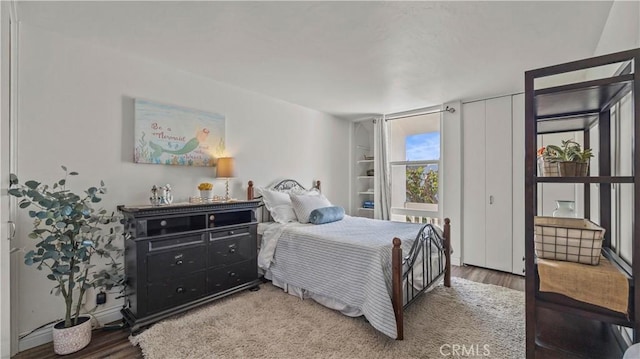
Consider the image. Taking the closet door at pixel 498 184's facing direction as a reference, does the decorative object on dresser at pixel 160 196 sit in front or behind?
in front

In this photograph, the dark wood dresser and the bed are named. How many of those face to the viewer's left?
0

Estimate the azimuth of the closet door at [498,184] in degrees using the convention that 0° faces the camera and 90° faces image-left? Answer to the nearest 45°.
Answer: approximately 45°

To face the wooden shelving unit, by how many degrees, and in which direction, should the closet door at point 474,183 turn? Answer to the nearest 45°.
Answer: approximately 45° to its left

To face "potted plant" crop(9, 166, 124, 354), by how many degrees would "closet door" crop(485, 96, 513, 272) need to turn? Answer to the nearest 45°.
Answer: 0° — it already faces it

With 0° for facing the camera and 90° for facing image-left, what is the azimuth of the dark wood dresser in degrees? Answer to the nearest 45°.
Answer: approximately 315°

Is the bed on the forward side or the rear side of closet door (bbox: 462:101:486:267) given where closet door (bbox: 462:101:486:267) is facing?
on the forward side

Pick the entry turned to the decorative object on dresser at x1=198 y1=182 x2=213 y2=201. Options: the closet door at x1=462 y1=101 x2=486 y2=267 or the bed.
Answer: the closet door

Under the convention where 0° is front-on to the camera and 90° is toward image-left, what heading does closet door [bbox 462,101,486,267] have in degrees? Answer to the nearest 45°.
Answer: approximately 45°

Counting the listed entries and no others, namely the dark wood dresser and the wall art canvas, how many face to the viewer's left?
0
